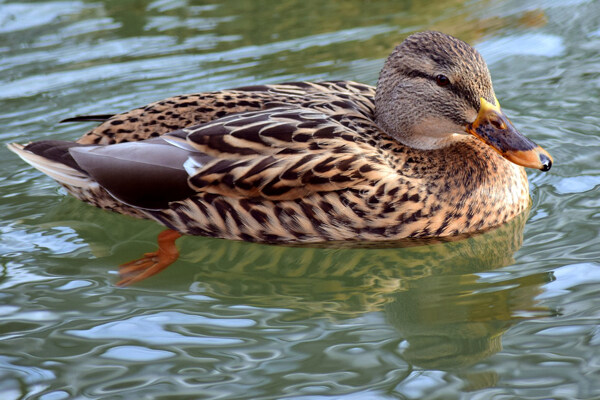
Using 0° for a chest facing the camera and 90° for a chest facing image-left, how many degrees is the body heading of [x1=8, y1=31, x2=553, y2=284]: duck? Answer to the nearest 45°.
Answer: approximately 270°
